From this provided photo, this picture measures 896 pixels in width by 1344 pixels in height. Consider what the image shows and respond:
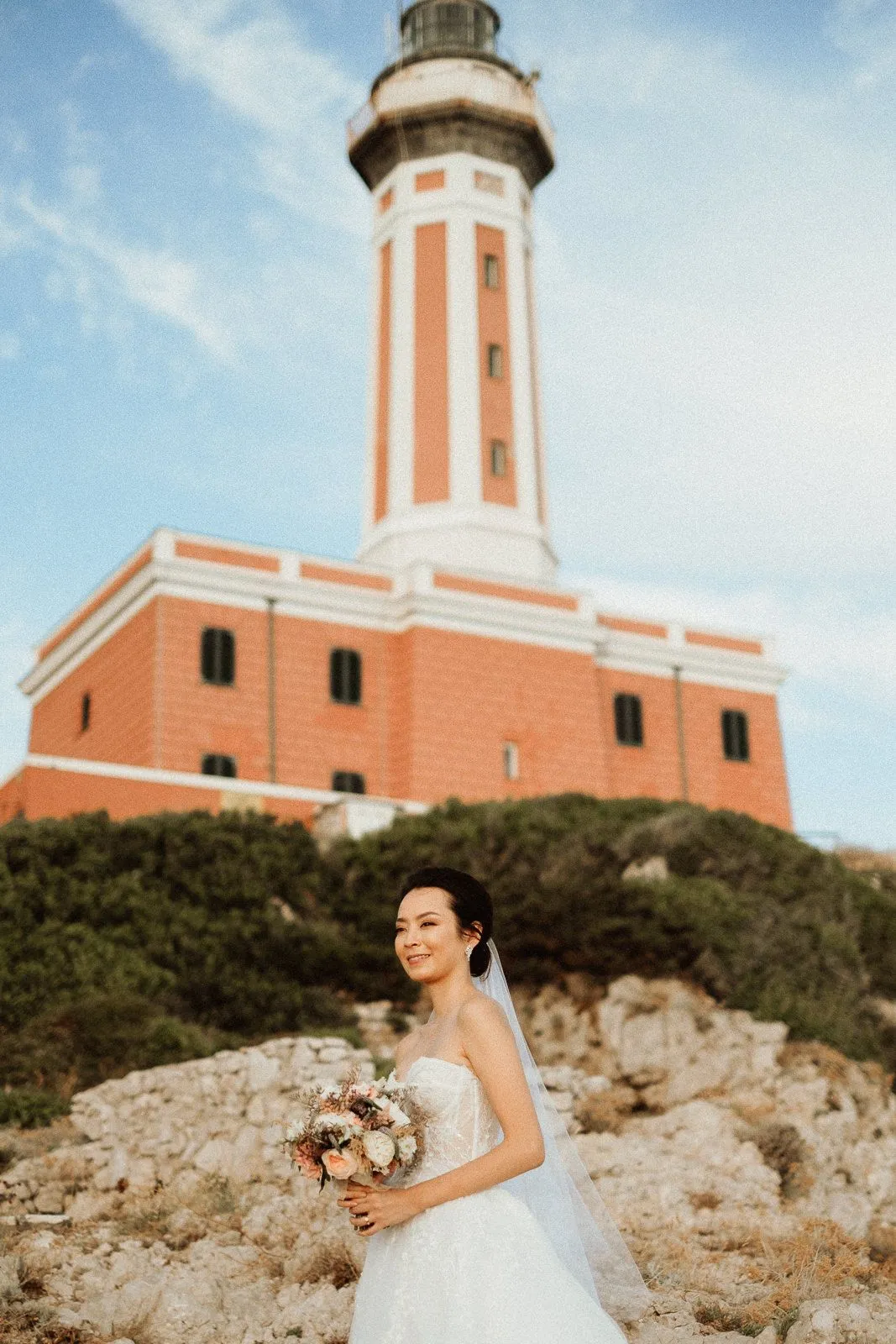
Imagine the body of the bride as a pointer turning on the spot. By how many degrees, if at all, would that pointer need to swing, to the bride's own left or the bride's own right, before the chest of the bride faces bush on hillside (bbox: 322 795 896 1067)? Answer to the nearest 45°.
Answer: approximately 135° to the bride's own right

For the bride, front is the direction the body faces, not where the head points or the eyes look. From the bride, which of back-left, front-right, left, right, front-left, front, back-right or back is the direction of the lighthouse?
back-right

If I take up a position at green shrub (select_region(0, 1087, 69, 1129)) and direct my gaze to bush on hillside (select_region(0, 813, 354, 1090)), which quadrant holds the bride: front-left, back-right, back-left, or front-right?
back-right

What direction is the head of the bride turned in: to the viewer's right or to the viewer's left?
to the viewer's left

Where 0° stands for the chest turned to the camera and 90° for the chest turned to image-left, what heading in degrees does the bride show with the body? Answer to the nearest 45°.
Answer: approximately 45°

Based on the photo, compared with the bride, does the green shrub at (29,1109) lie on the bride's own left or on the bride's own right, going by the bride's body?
on the bride's own right
